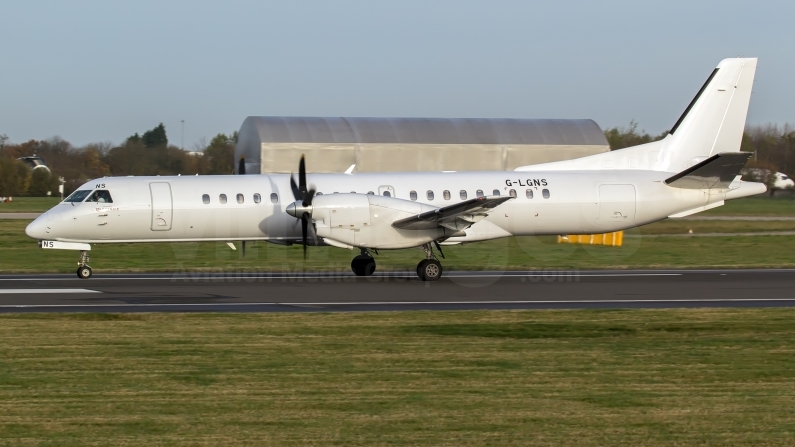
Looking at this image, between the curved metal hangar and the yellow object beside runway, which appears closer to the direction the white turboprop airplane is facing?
the curved metal hangar

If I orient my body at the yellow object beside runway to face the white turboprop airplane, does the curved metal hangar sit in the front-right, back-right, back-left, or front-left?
back-right

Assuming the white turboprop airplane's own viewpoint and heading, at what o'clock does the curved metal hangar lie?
The curved metal hangar is roughly at 3 o'clock from the white turboprop airplane.

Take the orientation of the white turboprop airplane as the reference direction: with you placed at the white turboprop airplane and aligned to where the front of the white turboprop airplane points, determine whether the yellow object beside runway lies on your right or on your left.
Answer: on your right

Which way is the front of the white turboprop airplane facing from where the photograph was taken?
facing to the left of the viewer
